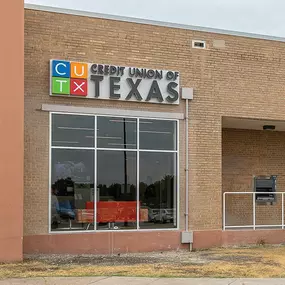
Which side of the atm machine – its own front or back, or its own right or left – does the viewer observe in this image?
front

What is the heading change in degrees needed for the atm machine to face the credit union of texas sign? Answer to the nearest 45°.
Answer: approximately 45° to its right
